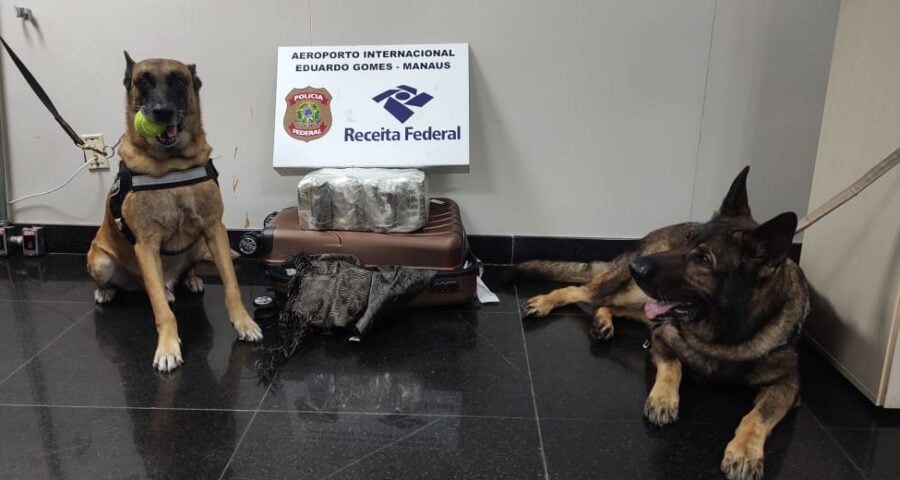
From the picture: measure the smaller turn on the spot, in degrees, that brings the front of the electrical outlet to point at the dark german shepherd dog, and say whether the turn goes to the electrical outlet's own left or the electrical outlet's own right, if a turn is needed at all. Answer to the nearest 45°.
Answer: approximately 45° to the electrical outlet's own left

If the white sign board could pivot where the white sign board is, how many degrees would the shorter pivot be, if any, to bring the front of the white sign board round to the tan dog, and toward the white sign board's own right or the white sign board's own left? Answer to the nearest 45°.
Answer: approximately 45° to the white sign board's own right

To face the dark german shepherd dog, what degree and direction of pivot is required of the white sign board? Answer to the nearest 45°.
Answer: approximately 45° to its left

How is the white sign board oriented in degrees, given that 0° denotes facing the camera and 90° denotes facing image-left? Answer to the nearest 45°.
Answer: approximately 0°

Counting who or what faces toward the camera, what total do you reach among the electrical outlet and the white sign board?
2

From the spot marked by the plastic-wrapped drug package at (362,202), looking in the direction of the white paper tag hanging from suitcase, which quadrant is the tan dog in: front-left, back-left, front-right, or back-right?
back-right

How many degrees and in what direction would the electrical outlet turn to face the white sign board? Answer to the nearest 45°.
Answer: approximately 45° to its left

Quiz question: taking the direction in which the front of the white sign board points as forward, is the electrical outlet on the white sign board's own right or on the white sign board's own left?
on the white sign board's own right

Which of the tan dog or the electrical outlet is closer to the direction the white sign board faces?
the tan dog

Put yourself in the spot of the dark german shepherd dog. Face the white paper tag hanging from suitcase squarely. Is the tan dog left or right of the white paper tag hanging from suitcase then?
left

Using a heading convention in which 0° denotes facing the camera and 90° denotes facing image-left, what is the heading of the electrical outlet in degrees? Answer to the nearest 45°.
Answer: approximately 0°
